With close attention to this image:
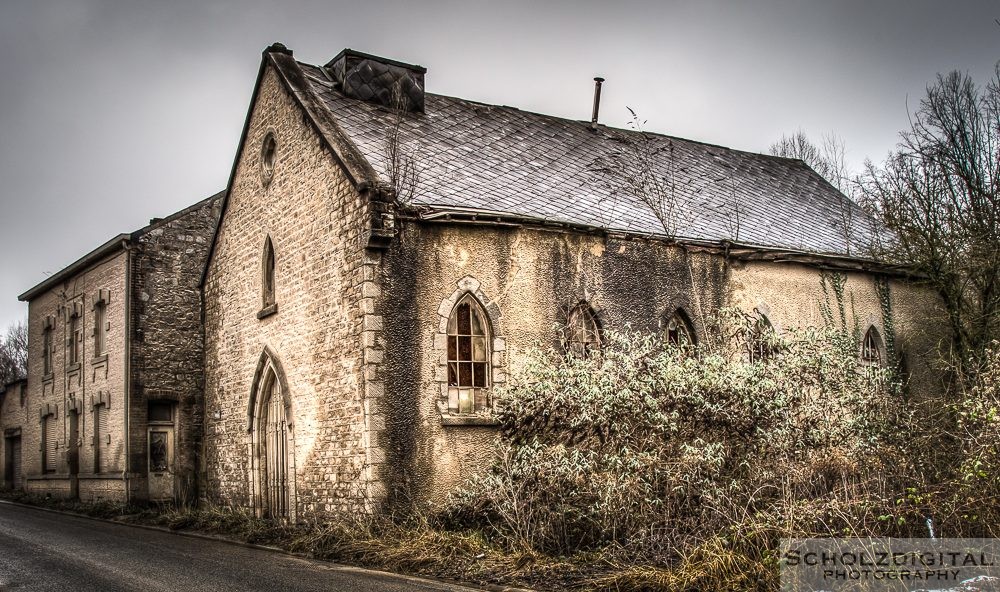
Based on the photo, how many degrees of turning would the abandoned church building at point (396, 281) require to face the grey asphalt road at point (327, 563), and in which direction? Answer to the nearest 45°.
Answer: approximately 45° to its left

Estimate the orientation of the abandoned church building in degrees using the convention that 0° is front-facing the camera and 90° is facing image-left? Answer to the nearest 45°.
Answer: approximately 45°

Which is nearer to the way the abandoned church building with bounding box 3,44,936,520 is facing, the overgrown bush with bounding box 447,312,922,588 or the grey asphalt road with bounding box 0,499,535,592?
the grey asphalt road

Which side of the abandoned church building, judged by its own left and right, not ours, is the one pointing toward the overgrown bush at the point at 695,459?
left
